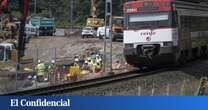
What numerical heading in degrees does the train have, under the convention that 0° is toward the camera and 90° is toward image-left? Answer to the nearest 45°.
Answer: approximately 45°

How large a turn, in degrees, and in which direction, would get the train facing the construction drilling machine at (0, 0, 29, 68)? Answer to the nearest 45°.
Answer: approximately 90° to its right

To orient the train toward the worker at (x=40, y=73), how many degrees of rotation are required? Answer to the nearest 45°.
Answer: approximately 45° to its right

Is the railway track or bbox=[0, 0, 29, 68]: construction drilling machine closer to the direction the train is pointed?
the railway track
